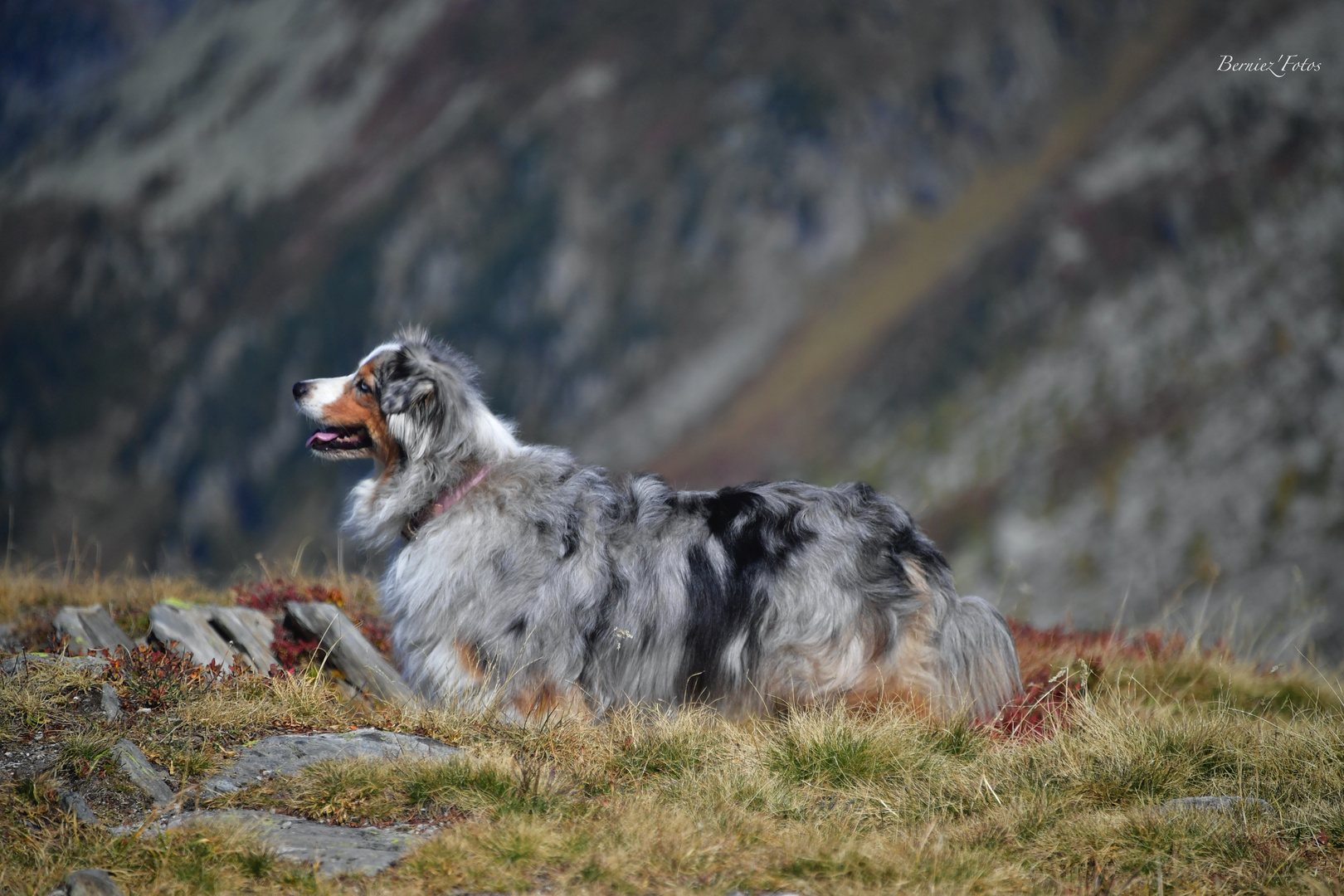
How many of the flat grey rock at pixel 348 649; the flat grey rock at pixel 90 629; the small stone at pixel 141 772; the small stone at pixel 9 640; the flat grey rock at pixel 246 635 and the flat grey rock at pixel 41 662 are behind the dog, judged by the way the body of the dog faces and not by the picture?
0

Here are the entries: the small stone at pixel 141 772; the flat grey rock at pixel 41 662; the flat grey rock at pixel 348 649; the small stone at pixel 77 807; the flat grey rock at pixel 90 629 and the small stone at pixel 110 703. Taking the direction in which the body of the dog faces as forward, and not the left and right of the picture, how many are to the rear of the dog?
0

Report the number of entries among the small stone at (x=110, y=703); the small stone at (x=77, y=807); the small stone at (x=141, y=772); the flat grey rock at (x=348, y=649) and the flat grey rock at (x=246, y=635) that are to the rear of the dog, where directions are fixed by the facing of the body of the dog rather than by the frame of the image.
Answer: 0

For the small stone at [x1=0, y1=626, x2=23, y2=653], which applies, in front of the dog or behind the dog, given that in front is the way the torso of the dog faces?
in front

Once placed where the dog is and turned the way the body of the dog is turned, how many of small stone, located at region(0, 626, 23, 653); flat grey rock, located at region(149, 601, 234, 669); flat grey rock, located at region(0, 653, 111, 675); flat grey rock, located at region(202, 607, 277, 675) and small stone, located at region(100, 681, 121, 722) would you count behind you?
0

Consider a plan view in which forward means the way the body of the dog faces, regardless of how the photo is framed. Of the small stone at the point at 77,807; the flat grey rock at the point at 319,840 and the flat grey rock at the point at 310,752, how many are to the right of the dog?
0

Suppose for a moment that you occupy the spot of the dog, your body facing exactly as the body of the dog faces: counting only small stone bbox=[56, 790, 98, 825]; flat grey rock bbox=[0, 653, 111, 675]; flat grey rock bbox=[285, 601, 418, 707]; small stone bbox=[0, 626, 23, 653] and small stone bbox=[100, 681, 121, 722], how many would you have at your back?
0

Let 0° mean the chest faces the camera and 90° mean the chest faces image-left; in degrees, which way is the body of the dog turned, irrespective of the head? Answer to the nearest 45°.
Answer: approximately 90°

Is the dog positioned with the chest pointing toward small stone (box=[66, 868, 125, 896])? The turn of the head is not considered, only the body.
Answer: no

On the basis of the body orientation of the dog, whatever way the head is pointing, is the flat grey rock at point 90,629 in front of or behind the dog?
in front

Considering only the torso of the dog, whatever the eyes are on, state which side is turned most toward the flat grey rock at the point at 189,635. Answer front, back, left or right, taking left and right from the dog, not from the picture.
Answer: front

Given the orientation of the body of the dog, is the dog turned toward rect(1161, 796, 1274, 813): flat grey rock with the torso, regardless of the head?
no

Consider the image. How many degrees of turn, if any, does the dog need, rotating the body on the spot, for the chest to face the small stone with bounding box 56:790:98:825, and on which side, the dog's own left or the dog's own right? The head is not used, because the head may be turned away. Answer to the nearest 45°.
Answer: approximately 45° to the dog's own left

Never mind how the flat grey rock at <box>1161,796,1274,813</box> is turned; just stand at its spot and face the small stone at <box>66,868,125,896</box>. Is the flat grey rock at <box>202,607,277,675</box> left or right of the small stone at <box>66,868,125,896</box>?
right

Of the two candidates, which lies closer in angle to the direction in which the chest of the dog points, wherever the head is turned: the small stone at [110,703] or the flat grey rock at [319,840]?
the small stone
